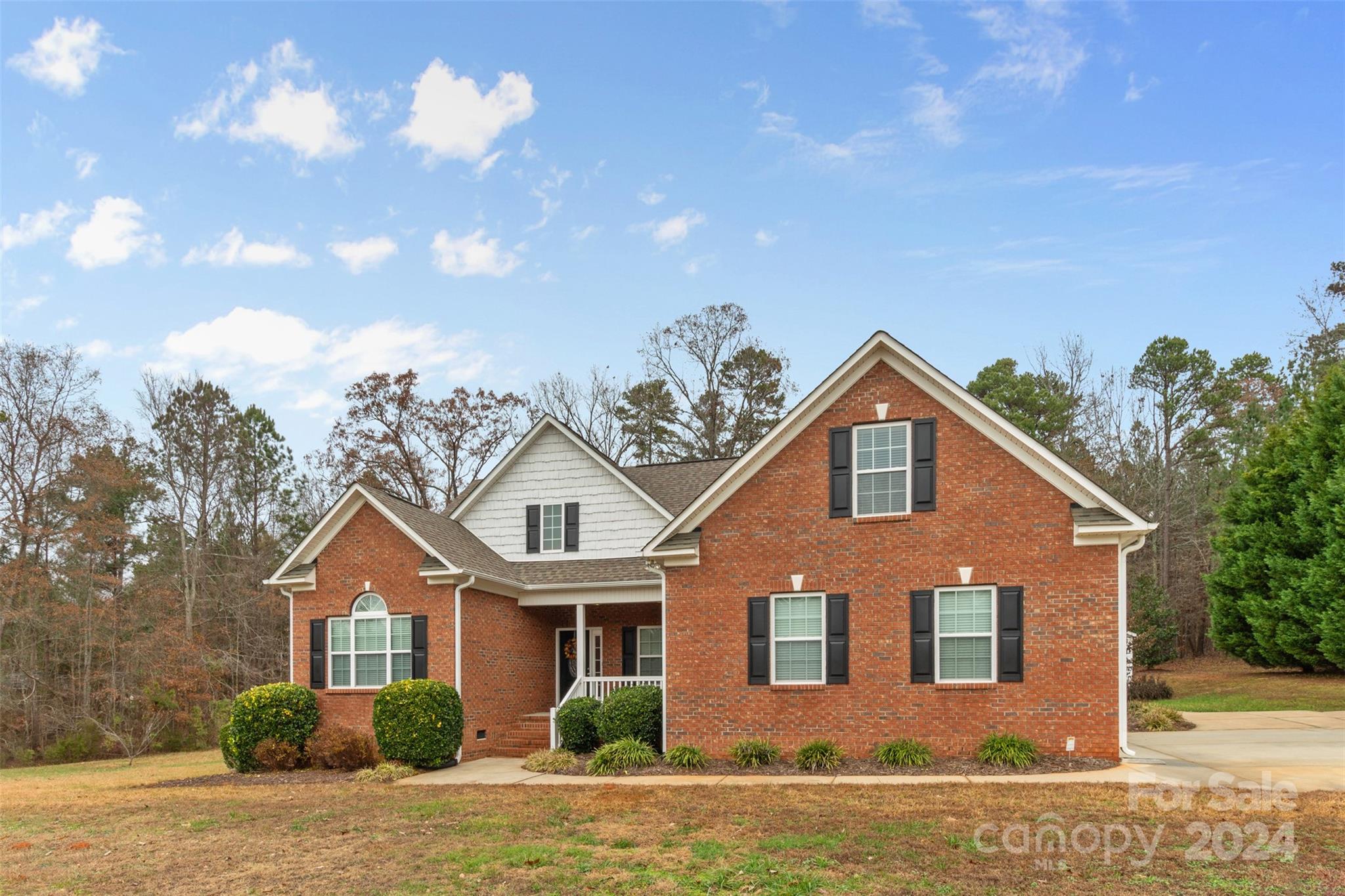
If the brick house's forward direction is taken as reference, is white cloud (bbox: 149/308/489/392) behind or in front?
behind

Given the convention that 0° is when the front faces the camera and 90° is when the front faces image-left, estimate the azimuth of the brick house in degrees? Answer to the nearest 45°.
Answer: approximately 0°

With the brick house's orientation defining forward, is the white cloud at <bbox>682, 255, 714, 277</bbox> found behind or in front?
behind
